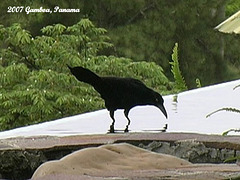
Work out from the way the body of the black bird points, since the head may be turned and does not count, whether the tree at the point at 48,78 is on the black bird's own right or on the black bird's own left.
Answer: on the black bird's own left

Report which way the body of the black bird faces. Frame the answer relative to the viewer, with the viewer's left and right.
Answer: facing to the right of the viewer

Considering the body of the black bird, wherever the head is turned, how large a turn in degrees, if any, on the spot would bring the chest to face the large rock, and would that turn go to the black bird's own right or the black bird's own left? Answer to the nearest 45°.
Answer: approximately 90° to the black bird's own right
